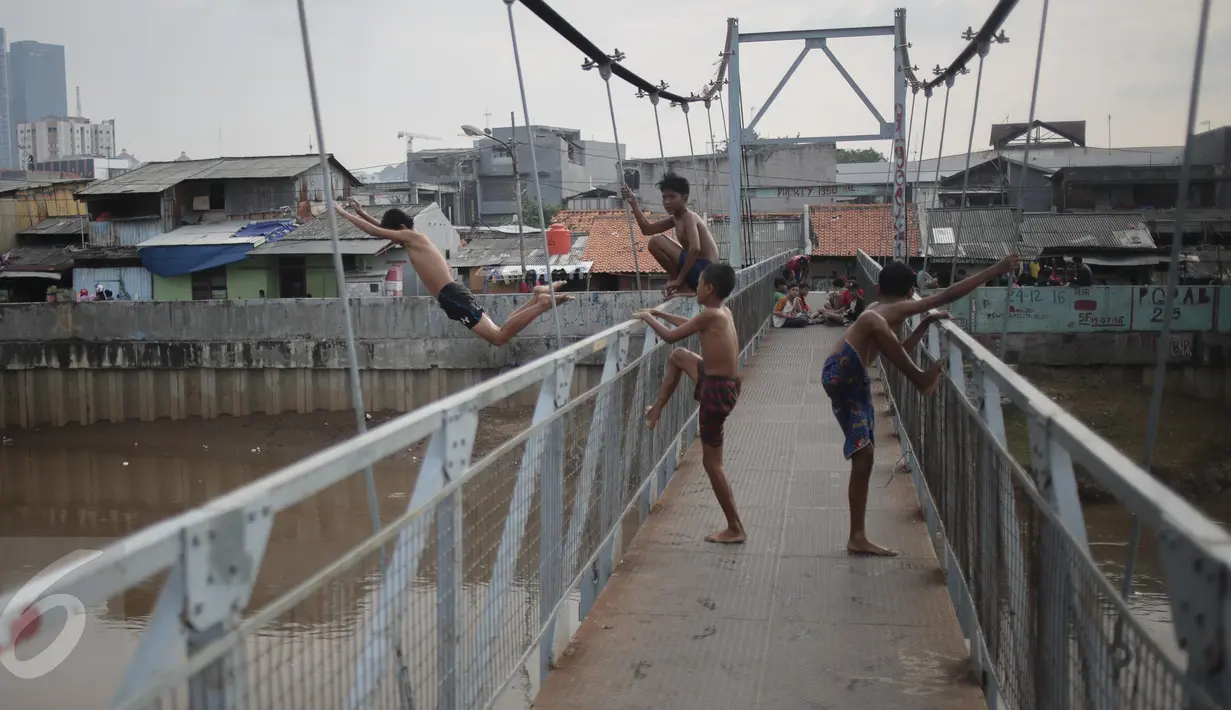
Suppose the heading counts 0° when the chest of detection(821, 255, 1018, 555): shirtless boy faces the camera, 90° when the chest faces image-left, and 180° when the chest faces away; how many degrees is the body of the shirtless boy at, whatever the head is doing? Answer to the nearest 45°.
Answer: approximately 270°

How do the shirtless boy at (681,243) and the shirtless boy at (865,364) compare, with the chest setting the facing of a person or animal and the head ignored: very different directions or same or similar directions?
very different directions

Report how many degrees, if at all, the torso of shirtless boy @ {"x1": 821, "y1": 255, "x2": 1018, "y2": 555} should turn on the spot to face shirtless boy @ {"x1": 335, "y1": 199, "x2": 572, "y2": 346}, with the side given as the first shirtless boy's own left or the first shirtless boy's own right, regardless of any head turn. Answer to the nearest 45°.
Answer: approximately 135° to the first shirtless boy's own left

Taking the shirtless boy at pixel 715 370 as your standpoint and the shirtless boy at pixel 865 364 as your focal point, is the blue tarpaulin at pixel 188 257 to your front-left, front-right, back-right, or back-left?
back-left

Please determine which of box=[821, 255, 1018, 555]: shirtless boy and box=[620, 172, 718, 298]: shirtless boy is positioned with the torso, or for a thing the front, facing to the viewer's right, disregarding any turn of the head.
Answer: box=[821, 255, 1018, 555]: shirtless boy
